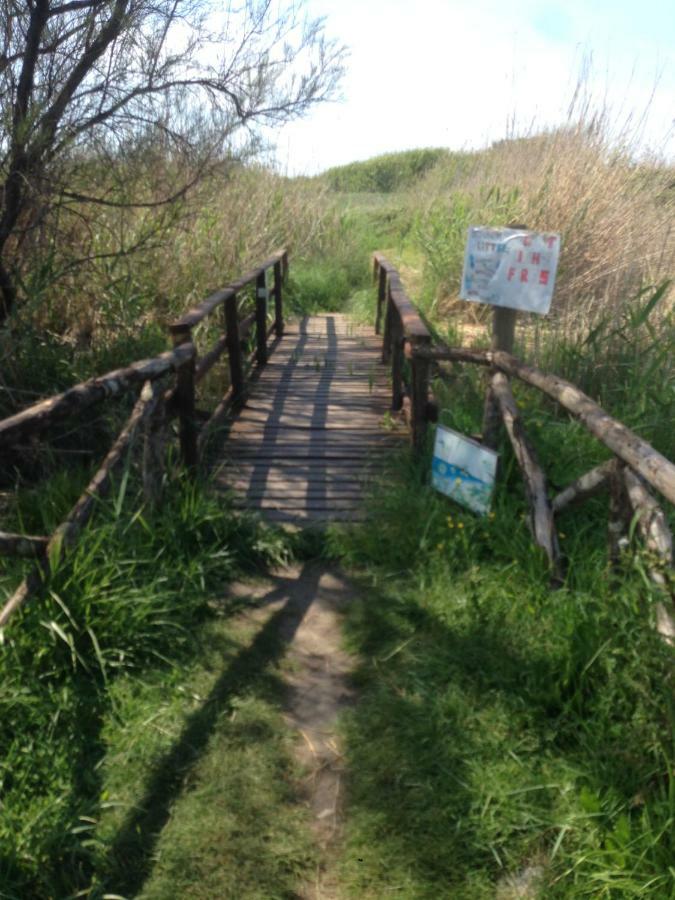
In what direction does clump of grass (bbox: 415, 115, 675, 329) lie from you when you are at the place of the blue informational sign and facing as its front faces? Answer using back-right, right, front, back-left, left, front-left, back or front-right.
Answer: back-right

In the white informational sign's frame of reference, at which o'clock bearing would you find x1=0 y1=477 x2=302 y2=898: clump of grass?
The clump of grass is roughly at 1 o'clock from the white informational sign.

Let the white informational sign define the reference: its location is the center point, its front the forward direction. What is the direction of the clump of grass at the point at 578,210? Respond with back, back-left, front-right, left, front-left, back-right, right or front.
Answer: back

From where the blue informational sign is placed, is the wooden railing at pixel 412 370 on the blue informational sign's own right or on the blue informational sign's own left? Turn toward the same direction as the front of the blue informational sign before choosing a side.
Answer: on the blue informational sign's own right

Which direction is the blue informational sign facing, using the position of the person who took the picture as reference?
facing the viewer and to the left of the viewer

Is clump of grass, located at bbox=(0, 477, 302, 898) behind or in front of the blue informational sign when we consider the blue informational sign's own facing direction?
in front

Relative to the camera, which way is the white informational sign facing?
toward the camera

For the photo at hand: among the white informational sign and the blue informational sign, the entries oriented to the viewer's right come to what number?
0
